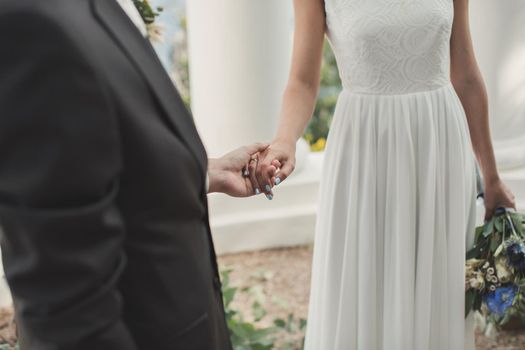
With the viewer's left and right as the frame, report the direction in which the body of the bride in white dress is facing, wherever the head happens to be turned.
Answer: facing the viewer

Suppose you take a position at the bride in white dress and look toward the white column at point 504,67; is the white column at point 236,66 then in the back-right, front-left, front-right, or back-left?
front-left

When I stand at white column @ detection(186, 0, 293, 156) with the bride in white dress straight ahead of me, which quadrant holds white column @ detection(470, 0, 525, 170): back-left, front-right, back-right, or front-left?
front-left

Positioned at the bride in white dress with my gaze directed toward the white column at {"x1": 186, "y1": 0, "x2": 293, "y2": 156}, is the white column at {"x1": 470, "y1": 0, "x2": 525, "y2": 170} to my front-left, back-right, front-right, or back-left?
front-right

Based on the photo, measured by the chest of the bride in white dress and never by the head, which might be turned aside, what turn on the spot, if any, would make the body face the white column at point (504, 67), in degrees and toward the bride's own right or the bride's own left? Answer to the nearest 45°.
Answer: approximately 180°

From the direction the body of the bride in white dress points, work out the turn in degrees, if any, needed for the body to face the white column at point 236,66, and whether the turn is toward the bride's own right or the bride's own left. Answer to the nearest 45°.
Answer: approximately 135° to the bride's own right
